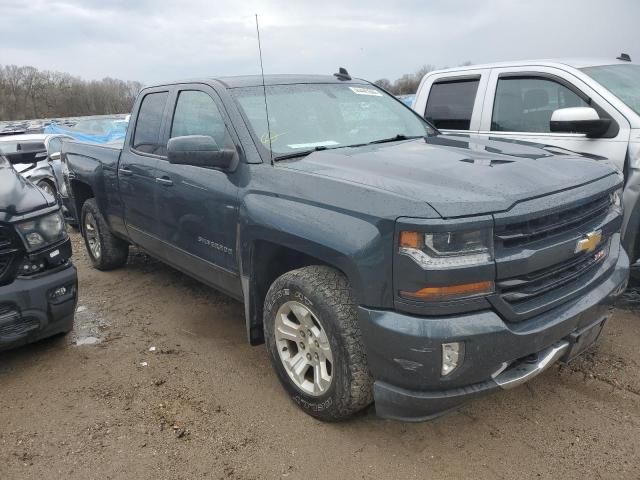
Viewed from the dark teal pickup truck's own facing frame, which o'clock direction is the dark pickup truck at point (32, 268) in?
The dark pickup truck is roughly at 5 o'clock from the dark teal pickup truck.

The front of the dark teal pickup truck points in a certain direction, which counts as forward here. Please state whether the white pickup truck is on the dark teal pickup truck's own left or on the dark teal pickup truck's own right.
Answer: on the dark teal pickup truck's own left

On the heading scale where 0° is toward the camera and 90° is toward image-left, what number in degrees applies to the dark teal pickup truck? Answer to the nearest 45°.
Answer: approximately 315°

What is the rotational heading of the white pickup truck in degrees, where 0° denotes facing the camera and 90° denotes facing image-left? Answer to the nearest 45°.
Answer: approximately 315°
